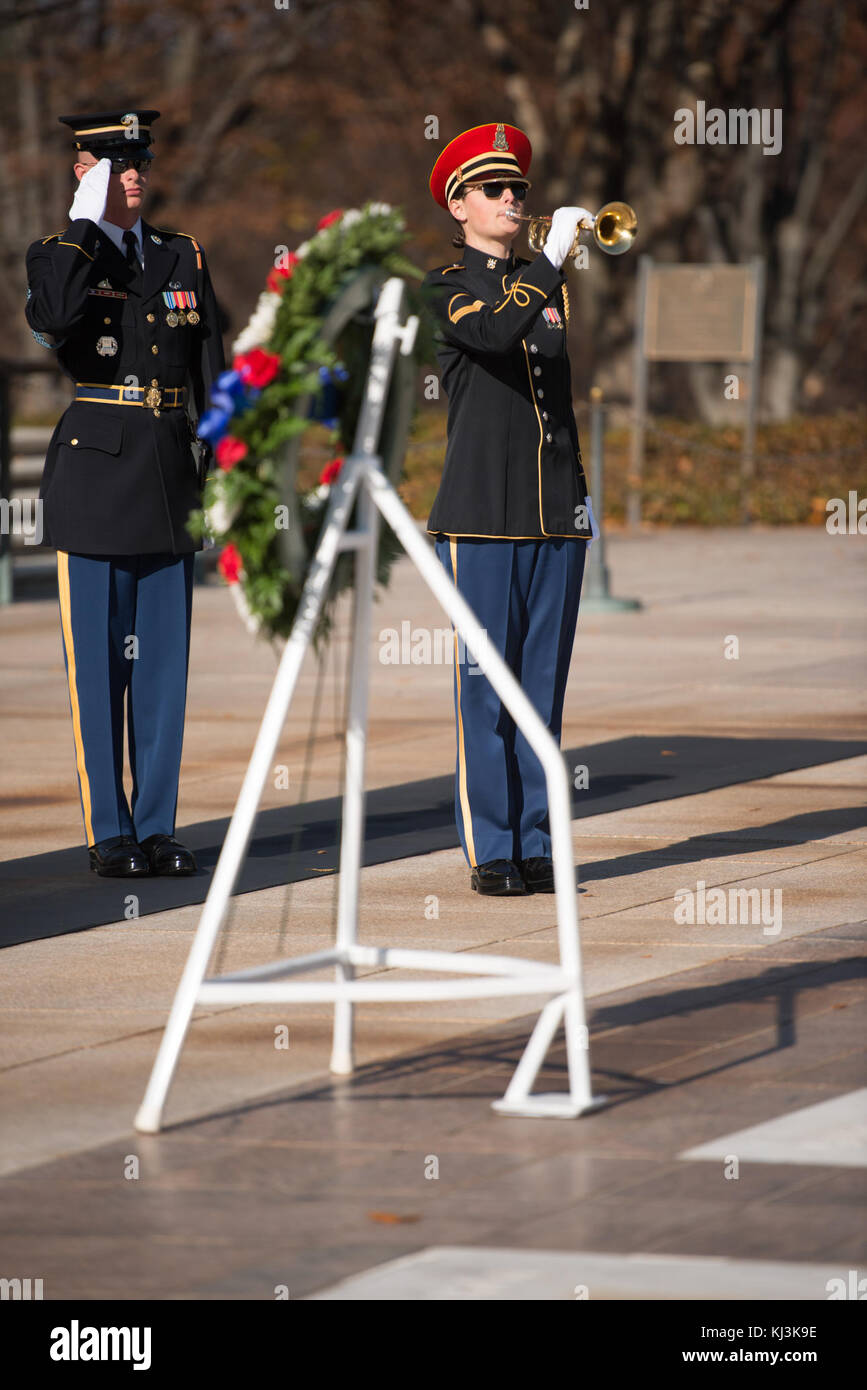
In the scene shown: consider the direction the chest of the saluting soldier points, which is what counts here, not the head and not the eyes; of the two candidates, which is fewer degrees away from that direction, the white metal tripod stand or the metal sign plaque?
the white metal tripod stand

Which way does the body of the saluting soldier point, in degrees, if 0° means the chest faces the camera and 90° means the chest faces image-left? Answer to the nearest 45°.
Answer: approximately 315°

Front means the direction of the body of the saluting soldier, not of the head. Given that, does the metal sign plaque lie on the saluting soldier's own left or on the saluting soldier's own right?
on the saluting soldier's own left

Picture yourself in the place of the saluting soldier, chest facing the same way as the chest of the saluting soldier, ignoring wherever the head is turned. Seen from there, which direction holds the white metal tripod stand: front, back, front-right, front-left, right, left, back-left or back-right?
front-right

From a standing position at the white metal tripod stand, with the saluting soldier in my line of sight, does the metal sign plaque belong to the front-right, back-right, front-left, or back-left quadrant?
front-right
